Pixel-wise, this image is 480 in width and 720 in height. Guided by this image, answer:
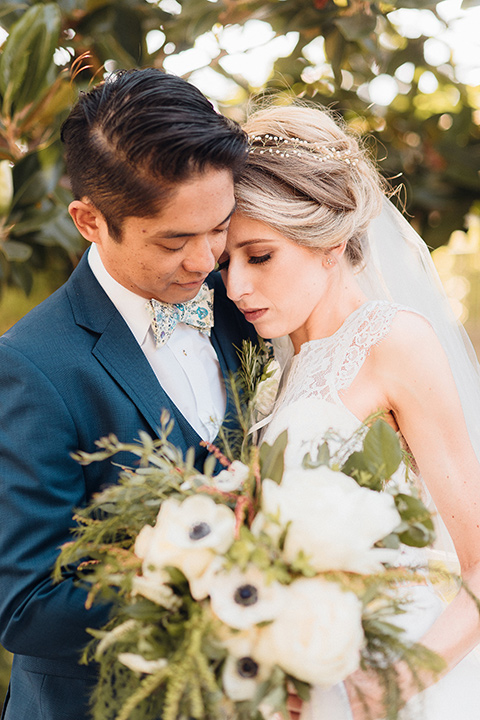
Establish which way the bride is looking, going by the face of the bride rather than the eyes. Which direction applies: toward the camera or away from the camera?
toward the camera

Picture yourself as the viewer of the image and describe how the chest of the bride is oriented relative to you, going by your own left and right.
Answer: facing the viewer and to the left of the viewer

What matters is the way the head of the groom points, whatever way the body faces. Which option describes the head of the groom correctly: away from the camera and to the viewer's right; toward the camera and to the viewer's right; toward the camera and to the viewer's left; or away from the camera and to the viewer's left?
toward the camera and to the viewer's right

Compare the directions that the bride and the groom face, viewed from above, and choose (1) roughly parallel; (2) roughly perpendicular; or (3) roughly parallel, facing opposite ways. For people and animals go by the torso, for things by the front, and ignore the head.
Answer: roughly perpendicular

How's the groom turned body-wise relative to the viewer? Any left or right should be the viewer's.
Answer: facing the viewer and to the right of the viewer

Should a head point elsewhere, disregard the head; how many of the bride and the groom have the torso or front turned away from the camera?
0
